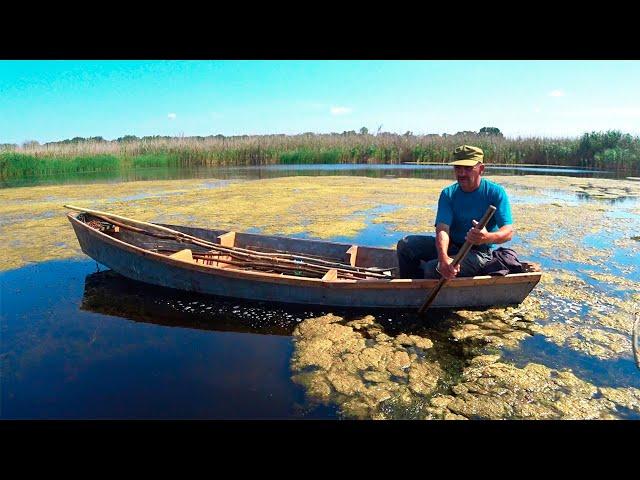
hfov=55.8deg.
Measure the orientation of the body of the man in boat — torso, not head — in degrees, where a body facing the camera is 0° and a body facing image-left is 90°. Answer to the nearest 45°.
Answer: approximately 45°
